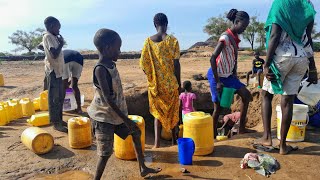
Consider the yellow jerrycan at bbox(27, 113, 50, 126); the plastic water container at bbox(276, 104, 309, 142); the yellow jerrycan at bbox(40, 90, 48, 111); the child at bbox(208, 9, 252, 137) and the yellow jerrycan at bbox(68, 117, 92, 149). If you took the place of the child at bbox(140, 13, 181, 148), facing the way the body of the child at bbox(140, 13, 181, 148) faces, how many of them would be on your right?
2

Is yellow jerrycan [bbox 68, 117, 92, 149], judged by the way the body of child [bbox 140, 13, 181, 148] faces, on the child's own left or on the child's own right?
on the child's own left

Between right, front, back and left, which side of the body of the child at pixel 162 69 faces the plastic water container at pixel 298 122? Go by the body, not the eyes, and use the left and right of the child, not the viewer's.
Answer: right

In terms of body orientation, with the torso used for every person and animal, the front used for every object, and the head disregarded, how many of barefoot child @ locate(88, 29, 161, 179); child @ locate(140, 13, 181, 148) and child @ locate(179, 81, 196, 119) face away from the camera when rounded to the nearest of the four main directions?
2

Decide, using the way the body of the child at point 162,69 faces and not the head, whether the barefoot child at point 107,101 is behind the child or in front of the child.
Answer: behind

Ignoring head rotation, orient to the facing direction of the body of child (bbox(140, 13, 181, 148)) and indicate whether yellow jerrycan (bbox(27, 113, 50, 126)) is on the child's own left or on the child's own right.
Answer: on the child's own left

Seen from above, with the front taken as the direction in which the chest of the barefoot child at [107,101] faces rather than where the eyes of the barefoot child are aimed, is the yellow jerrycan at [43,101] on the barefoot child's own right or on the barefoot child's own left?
on the barefoot child's own left

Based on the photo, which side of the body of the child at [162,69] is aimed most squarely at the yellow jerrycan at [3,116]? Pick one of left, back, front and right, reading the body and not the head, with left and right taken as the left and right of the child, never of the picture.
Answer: left

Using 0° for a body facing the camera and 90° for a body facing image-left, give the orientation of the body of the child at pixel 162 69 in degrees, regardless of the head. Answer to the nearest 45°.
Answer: approximately 180°

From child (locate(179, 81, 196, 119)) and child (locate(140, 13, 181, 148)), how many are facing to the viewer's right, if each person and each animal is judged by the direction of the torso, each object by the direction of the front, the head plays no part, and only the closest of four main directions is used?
0
